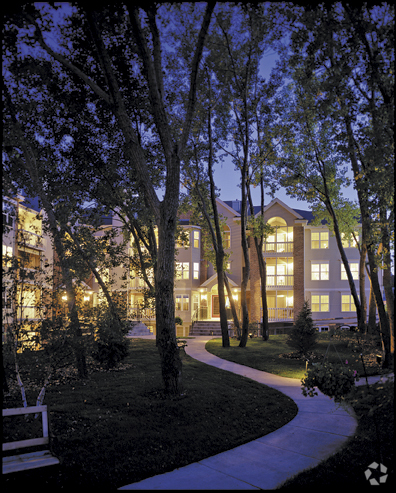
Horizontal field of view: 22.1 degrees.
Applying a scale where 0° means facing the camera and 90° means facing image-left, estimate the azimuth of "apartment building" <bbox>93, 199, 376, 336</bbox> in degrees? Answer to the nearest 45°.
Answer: approximately 0°

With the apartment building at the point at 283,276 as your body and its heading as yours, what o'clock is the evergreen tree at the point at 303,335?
The evergreen tree is roughly at 12 o'clock from the apartment building.

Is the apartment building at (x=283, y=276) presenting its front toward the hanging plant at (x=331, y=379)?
yes
